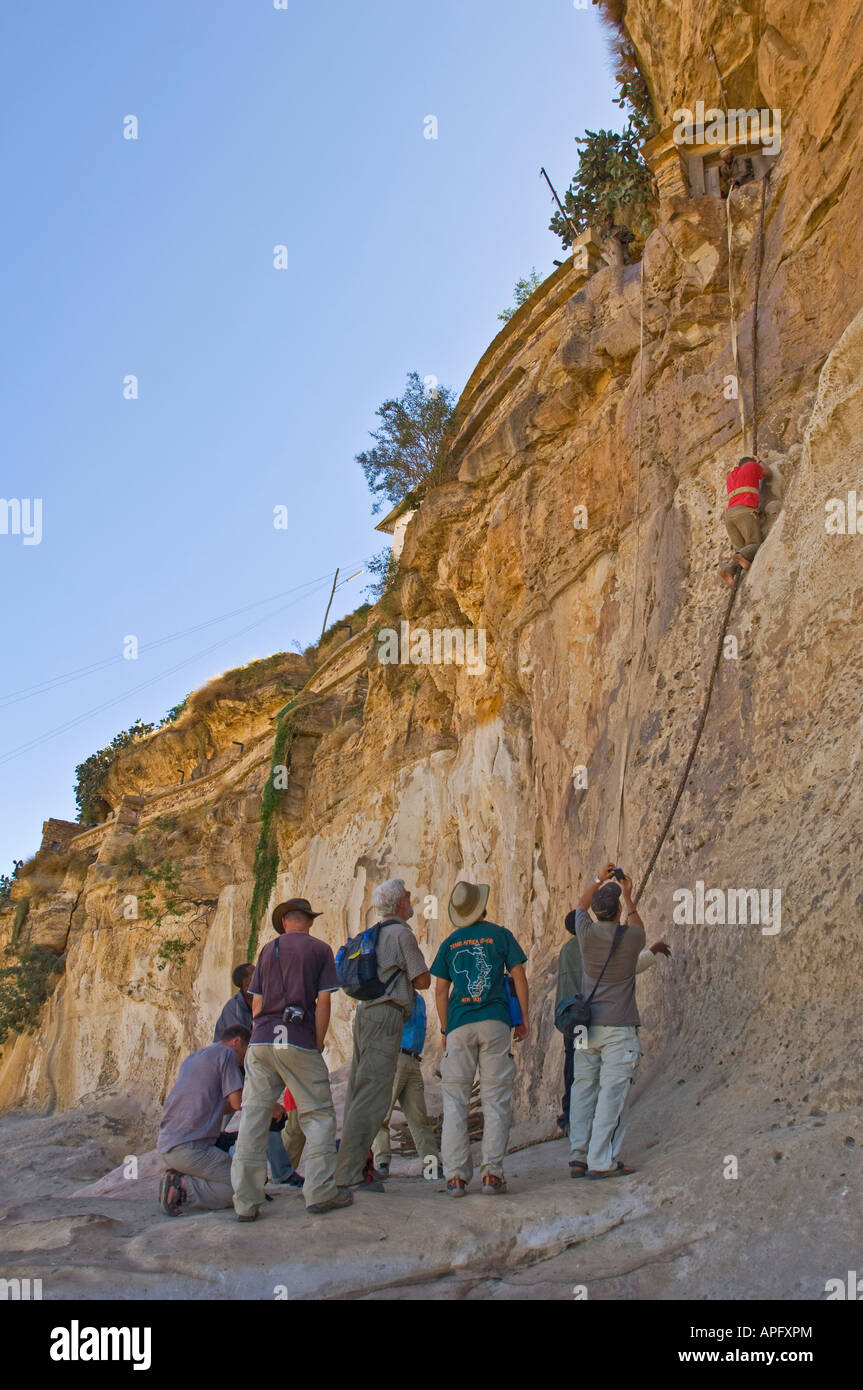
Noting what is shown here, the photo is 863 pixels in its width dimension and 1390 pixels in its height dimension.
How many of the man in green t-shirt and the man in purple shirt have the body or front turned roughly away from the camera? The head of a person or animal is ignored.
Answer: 2

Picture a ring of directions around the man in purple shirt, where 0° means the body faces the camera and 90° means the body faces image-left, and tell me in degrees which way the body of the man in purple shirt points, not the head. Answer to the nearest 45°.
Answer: approximately 180°

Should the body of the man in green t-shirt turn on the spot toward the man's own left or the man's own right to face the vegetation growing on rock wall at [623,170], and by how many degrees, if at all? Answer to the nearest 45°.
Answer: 0° — they already face it

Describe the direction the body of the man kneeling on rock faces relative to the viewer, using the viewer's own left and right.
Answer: facing away from the viewer and to the right of the viewer

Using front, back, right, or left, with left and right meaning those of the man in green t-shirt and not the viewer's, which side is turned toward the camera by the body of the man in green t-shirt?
back

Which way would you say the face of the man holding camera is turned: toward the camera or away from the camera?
away from the camera

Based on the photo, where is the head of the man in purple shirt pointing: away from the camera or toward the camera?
away from the camera

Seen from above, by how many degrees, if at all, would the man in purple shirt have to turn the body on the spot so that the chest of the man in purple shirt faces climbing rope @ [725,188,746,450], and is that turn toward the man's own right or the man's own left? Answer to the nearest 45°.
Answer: approximately 45° to the man's own right

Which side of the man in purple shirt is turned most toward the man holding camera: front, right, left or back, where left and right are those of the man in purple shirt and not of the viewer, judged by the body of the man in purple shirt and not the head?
right
